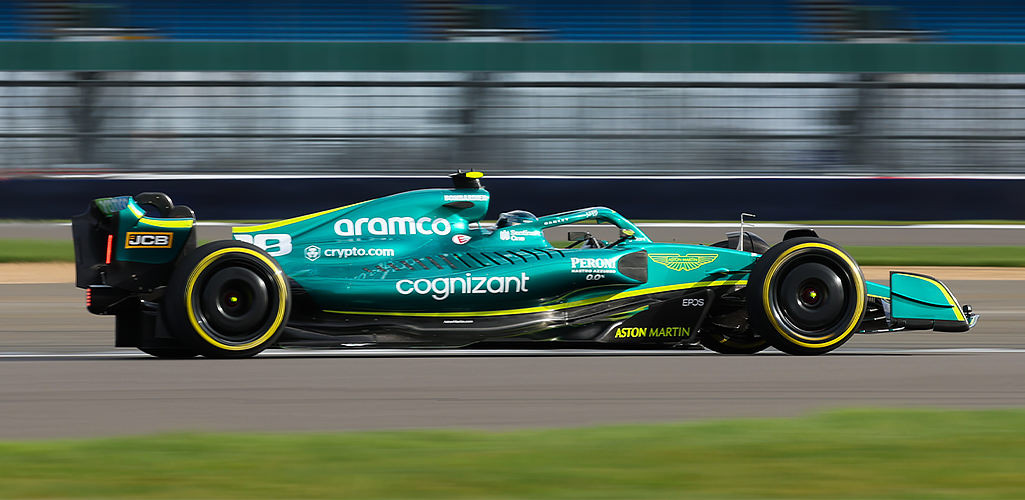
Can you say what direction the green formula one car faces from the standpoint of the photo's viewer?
facing to the right of the viewer

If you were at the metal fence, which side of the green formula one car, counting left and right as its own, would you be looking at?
left
